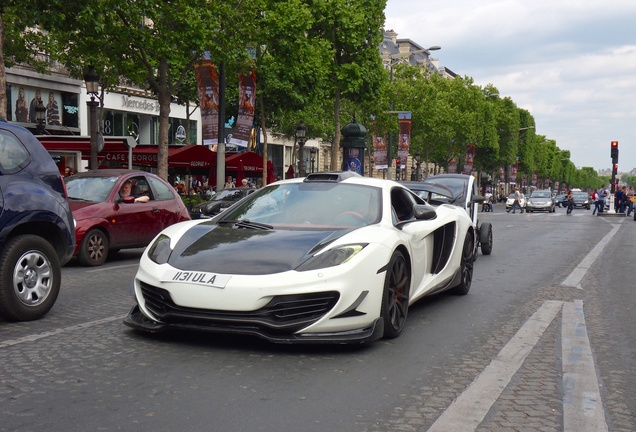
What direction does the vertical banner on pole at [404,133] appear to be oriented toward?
toward the camera

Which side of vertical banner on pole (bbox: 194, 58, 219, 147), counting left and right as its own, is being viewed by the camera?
front

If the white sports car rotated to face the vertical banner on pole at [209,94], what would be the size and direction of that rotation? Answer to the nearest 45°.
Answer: approximately 135° to its right

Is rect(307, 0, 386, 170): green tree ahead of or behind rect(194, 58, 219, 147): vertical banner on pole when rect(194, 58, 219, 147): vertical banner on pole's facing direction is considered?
behind

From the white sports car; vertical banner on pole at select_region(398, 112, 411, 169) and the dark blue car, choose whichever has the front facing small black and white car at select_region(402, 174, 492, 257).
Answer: the vertical banner on pole

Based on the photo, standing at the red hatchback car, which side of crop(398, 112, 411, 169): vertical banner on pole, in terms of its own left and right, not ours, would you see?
front

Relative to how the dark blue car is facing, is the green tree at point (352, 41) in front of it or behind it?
behind

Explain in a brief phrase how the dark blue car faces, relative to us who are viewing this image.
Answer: facing the viewer and to the left of the viewer

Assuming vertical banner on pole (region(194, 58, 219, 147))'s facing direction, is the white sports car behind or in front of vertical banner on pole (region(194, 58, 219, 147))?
in front

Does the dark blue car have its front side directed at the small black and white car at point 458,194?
no

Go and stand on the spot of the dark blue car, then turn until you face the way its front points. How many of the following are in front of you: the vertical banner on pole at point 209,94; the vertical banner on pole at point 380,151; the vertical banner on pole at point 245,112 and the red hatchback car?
0

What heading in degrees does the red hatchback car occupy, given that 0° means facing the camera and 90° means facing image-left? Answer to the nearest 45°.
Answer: approximately 45°

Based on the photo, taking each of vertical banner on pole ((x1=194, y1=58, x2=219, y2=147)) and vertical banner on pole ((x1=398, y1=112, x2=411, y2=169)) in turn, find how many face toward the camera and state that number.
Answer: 2

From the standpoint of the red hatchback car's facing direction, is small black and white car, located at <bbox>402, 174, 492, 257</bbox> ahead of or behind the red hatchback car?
behind

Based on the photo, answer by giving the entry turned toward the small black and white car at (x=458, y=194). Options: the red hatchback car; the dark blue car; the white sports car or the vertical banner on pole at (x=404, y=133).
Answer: the vertical banner on pole

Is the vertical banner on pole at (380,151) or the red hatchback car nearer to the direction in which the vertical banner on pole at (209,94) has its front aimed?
the red hatchback car

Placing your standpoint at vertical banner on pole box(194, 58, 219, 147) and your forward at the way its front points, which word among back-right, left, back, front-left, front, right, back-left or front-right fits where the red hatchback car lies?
front

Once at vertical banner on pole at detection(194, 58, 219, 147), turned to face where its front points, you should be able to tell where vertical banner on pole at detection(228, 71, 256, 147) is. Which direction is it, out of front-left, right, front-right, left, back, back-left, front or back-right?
back-left

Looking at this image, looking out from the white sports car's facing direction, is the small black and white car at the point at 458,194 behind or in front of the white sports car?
behind

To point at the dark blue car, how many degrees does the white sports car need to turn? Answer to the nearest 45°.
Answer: approximately 90° to its right

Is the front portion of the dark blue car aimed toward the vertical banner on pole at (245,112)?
no
